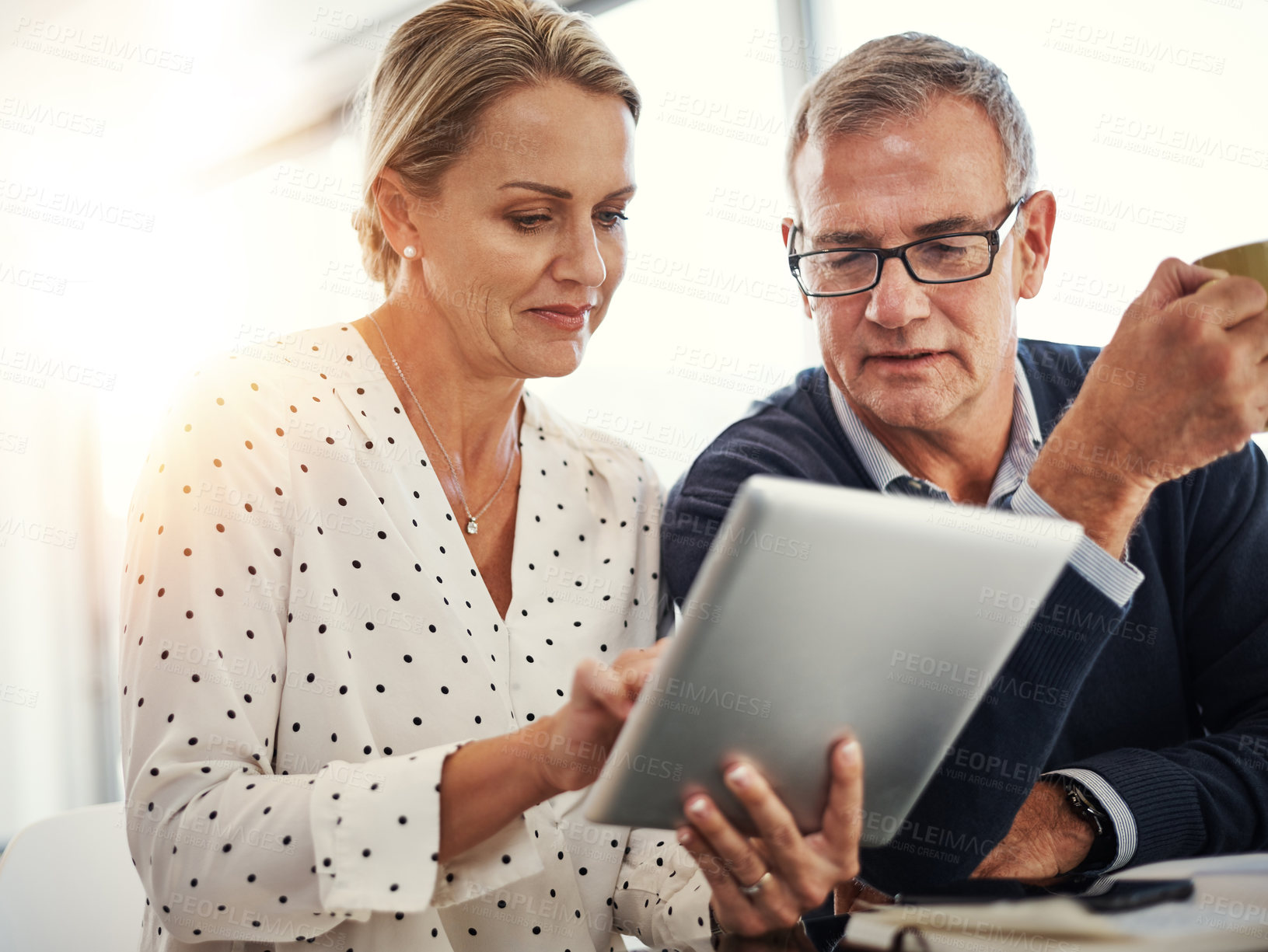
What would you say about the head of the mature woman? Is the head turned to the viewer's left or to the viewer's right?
to the viewer's right

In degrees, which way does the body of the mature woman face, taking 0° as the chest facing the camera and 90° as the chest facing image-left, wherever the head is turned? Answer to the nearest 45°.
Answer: approximately 315°
